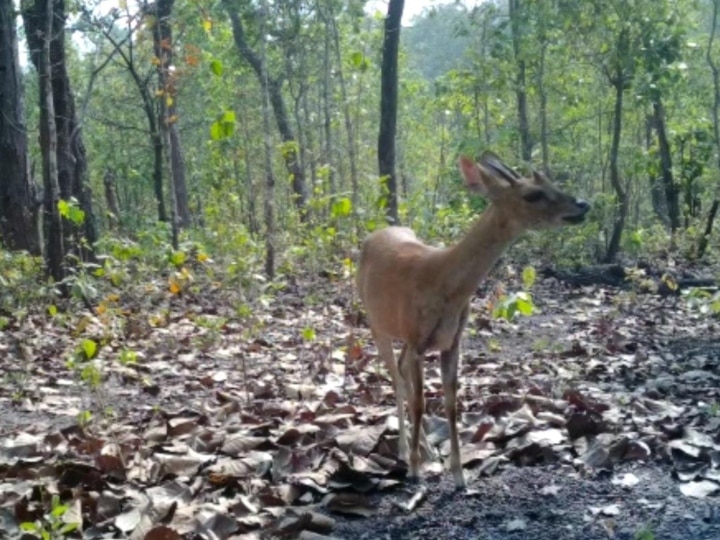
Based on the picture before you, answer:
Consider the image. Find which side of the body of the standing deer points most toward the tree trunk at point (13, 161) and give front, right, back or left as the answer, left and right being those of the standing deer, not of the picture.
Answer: back

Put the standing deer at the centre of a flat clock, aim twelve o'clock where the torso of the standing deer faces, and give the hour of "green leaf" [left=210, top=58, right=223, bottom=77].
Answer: The green leaf is roughly at 6 o'clock from the standing deer.

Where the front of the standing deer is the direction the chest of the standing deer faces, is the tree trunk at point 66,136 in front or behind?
behind

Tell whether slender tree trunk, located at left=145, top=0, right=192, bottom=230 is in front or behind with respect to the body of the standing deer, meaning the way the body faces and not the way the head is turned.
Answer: behind

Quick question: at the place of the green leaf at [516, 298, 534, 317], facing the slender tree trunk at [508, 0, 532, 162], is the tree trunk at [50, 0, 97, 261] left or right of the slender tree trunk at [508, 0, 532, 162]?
left

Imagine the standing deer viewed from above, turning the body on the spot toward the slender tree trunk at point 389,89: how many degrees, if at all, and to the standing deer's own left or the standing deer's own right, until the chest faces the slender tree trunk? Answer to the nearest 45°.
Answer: approximately 135° to the standing deer's own left

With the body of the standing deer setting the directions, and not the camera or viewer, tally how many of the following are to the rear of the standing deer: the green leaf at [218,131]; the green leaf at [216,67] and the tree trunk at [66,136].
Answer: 3

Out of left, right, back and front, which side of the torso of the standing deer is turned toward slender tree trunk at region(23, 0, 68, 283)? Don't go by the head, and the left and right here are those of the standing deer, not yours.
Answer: back

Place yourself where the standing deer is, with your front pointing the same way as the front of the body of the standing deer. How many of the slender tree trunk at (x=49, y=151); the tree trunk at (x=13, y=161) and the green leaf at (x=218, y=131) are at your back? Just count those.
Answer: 3

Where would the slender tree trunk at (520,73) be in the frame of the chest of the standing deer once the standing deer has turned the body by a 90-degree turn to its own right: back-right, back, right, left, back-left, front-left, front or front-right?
back-right

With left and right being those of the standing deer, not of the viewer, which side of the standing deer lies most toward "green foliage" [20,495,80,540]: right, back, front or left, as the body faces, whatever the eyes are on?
right

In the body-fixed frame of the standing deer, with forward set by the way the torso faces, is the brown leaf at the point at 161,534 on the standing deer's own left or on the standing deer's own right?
on the standing deer's own right

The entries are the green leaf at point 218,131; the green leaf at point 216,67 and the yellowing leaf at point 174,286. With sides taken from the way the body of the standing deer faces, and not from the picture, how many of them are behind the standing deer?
3

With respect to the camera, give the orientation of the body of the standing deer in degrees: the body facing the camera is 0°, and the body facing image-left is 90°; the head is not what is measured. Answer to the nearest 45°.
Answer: approximately 315°
